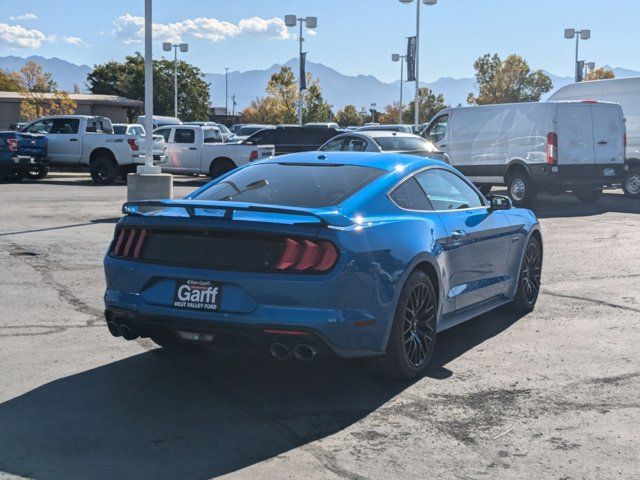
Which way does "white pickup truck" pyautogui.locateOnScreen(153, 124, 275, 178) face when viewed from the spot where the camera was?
facing away from the viewer and to the left of the viewer

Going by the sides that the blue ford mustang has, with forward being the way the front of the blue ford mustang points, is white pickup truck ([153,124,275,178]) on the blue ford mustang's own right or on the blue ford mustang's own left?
on the blue ford mustang's own left

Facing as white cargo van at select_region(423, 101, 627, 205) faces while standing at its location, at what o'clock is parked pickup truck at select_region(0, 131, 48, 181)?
The parked pickup truck is roughly at 11 o'clock from the white cargo van.

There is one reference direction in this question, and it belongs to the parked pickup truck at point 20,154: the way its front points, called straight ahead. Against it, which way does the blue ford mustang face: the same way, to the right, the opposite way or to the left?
to the right

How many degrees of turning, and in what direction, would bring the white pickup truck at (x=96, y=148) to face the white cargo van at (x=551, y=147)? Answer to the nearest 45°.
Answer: approximately 180°

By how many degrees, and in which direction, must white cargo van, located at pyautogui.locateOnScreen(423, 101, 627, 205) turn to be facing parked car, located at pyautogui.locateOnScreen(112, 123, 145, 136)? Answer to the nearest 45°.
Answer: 0° — it already faces it

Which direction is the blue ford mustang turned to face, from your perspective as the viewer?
facing away from the viewer and to the right of the viewer

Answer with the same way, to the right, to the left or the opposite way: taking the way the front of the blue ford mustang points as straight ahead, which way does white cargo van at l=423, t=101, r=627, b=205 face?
to the left
